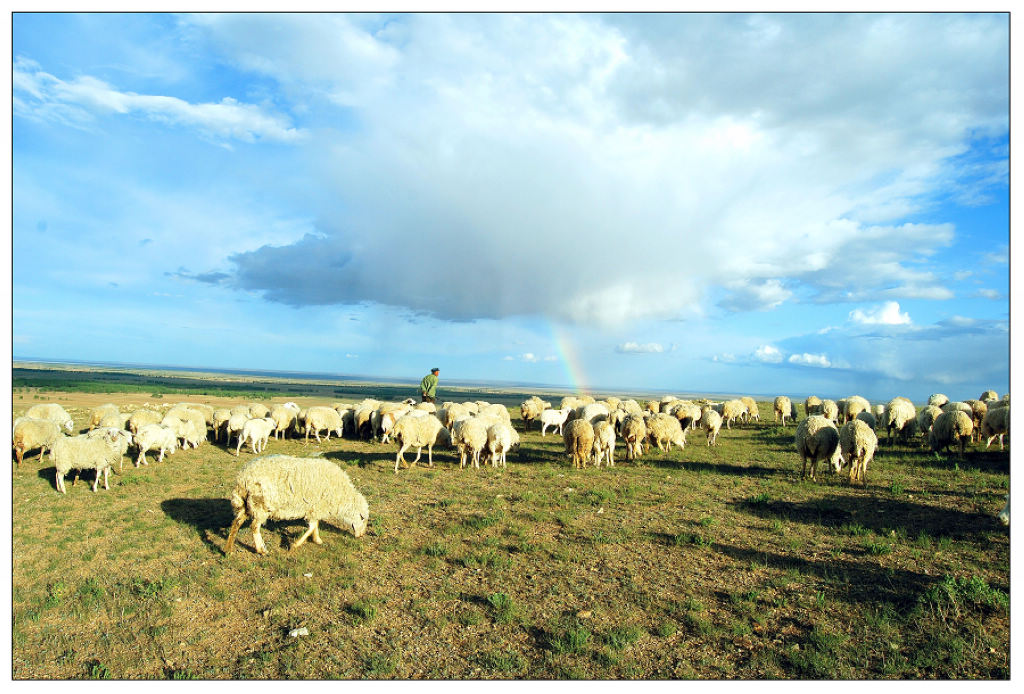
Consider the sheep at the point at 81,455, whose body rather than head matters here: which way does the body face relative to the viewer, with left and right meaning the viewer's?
facing to the right of the viewer

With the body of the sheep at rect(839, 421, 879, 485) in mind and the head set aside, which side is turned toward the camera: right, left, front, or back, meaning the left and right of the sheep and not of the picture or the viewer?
back

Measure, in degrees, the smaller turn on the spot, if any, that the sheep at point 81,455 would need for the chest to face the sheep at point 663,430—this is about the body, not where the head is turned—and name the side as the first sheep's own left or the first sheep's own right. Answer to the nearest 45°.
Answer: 0° — it already faces it

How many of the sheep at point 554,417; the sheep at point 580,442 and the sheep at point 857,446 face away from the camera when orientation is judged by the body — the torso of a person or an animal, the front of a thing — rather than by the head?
2

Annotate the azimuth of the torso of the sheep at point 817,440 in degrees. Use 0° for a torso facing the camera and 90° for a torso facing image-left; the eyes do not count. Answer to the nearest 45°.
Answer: approximately 225°
